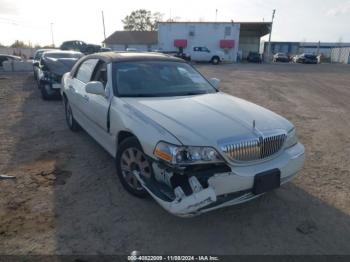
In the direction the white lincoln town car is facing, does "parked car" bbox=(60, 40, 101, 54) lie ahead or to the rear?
to the rear

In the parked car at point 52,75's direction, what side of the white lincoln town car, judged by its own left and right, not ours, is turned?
back

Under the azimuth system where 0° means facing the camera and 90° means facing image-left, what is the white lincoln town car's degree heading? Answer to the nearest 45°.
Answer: approximately 315°

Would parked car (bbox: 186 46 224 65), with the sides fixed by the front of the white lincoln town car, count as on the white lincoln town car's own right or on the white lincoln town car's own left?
on the white lincoln town car's own left

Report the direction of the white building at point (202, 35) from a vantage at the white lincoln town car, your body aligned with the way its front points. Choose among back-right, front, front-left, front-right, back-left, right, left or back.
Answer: back-left

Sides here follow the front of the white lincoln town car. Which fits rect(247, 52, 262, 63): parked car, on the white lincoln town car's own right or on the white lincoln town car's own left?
on the white lincoln town car's own left

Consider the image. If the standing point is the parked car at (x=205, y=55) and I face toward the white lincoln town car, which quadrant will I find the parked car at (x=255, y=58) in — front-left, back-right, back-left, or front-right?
back-left
